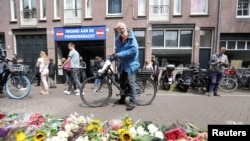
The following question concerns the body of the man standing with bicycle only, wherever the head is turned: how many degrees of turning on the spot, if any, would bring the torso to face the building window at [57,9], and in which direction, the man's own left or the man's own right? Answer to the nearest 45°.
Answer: approximately 90° to the man's own right

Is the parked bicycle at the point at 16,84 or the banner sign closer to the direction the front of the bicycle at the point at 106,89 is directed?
the parked bicycle

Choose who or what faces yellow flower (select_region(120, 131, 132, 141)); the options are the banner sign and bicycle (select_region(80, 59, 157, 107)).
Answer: the banner sign

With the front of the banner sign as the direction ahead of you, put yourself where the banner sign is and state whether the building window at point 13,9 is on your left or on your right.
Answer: on your right

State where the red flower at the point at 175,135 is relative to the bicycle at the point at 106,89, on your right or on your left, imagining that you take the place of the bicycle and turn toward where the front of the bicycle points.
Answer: on your left

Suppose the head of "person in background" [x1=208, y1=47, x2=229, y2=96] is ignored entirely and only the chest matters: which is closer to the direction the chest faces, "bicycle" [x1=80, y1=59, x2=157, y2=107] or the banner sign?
the bicycle

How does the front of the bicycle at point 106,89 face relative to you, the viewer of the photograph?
facing to the left of the viewer

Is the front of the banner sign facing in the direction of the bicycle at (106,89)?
yes

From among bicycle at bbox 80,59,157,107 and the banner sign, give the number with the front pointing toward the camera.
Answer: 1

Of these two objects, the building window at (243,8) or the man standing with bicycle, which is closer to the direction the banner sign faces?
the man standing with bicycle

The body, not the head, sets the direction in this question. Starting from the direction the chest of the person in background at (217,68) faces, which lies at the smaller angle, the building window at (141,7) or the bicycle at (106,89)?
the bicycle

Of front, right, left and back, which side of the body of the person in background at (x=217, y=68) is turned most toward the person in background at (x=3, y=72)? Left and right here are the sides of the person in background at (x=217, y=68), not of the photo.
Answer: right
